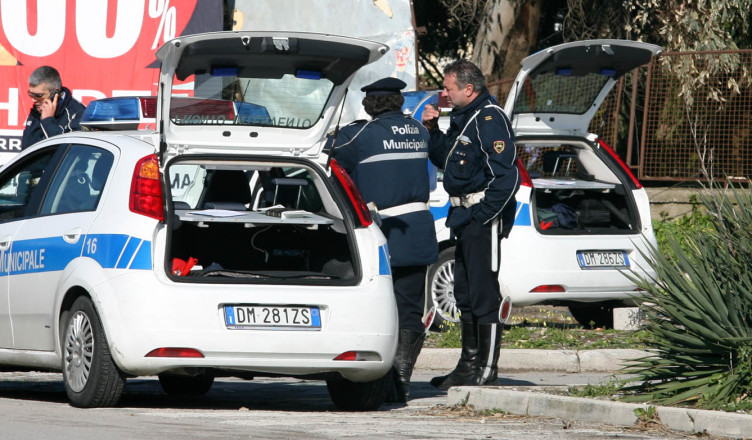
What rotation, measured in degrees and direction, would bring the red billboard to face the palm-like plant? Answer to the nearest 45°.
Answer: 0° — it already faces it

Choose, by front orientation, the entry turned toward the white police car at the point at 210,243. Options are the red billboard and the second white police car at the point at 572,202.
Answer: the red billboard

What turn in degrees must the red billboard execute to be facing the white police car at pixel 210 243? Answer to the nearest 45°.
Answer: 0° — it already faces it

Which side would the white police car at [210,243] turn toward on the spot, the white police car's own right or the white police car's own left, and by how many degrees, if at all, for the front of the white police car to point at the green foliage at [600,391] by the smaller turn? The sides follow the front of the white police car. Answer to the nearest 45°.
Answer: approximately 135° to the white police car's own right

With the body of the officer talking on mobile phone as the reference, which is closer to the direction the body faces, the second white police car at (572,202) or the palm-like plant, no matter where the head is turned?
the palm-like plant

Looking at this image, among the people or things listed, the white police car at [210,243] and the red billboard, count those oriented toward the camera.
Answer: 1

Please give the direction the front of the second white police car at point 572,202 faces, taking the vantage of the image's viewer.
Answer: facing away from the viewer and to the left of the viewer

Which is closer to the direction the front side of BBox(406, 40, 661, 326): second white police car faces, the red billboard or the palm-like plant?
the red billboard
